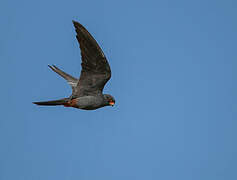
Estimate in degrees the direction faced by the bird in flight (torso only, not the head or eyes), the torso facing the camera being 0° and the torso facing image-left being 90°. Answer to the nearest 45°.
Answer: approximately 270°
